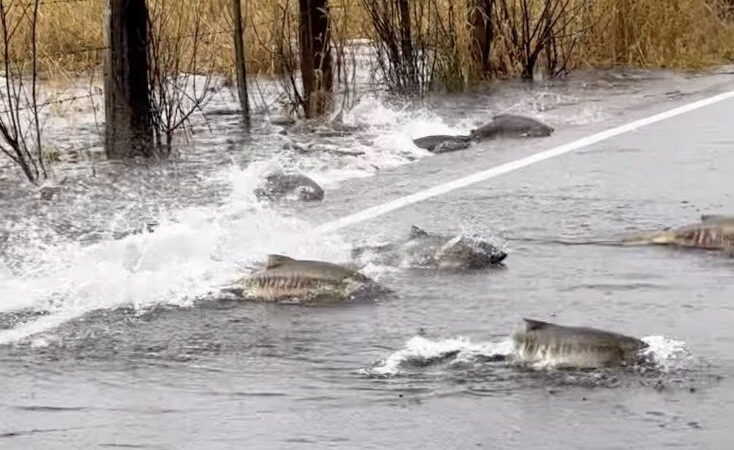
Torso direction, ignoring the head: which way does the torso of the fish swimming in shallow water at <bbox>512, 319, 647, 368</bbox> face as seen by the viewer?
to the viewer's right

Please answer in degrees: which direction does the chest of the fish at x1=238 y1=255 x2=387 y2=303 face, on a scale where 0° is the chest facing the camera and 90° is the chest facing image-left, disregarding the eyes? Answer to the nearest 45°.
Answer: approximately 270°

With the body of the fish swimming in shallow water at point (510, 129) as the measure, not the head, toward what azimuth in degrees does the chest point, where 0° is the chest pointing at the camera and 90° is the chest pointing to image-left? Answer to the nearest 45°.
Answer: approximately 270°

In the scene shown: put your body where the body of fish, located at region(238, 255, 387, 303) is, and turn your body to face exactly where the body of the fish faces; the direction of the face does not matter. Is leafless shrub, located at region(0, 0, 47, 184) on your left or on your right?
on your left

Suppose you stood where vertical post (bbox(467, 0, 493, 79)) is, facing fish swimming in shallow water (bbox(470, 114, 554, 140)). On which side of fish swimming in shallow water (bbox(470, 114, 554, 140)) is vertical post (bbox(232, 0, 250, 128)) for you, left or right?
right

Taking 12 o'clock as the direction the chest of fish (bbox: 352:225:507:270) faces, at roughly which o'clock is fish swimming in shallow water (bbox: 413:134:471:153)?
The fish swimming in shallow water is roughly at 9 o'clock from the fish.

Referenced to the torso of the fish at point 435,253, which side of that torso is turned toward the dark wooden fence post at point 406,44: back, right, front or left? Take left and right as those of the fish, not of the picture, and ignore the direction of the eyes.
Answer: left
